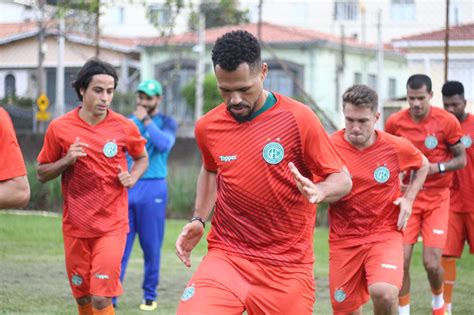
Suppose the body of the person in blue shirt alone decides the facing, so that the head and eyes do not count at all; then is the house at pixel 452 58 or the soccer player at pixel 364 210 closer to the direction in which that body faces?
the soccer player

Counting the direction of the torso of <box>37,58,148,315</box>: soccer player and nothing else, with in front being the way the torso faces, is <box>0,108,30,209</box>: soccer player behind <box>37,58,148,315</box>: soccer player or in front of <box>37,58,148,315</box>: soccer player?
in front

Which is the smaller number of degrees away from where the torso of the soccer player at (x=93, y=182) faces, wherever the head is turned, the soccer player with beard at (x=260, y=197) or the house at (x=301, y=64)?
the soccer player with beard

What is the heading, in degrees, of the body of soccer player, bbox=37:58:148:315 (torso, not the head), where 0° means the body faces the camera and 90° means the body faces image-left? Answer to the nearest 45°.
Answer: approximately 0°

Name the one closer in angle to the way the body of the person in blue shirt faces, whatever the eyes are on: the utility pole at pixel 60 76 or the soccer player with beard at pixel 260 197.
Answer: the soccer player with beard

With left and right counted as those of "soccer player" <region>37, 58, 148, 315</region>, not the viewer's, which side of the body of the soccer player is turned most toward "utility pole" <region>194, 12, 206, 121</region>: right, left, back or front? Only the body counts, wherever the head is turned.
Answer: back

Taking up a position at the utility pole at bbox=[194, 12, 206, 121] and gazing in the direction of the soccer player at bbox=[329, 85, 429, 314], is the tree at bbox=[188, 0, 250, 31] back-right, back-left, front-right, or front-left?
back-left

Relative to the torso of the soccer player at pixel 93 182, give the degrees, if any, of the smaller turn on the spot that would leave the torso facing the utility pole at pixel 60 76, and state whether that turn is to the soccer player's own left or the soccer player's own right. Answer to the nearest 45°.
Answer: approximately 180°

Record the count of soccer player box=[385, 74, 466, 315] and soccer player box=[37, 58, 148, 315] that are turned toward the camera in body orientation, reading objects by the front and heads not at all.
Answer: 2

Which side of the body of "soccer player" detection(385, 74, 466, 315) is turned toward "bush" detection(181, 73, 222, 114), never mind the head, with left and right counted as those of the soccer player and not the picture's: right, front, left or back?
back

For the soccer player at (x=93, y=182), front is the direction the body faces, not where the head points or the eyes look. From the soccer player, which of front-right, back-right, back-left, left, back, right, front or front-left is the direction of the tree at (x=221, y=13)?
back

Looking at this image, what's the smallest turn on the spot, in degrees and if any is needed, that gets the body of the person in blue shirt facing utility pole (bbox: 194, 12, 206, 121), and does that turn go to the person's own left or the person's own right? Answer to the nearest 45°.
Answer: approximately 135° to the person's own right
